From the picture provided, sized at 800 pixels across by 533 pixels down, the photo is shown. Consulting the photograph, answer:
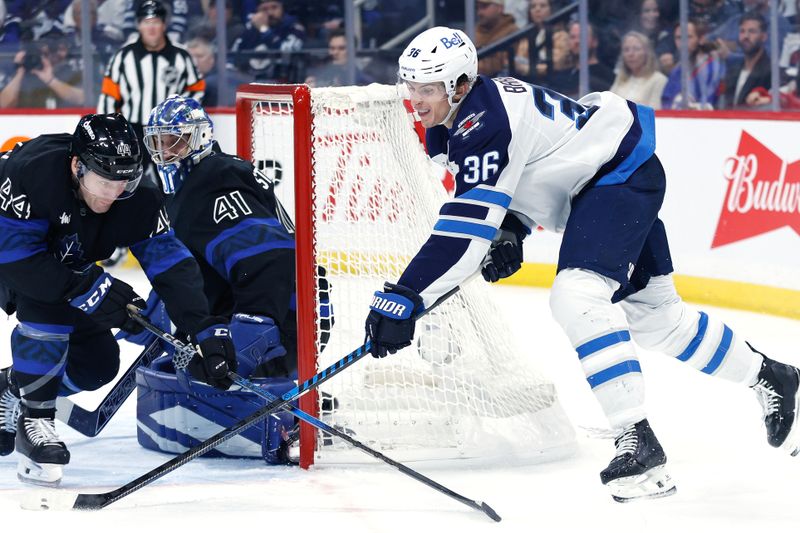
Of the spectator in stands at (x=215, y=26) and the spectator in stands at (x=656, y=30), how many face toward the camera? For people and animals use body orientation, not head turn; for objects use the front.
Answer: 2

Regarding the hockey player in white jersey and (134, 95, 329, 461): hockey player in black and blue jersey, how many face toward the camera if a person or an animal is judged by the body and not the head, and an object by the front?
0

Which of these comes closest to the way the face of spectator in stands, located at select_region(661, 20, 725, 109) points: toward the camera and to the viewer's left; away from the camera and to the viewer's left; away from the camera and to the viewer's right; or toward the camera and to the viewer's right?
toward the camera and to the viewer's left

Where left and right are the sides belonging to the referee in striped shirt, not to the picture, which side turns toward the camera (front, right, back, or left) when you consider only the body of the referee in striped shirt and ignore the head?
front

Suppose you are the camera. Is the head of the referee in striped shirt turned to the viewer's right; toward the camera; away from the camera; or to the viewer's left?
toward the camera

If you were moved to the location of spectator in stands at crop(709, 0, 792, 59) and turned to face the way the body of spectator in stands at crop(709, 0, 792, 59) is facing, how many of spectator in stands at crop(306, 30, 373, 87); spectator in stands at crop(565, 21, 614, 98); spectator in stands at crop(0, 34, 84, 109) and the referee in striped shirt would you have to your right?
4

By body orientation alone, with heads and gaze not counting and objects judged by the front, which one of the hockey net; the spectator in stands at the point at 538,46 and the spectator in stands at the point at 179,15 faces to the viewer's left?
the hockey net

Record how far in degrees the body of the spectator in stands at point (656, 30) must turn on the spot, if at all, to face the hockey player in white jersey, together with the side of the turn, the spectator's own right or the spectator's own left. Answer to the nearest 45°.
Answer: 0° — they already face them

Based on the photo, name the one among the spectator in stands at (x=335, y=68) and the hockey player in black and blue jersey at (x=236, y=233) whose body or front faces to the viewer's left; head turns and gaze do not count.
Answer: the hockey player in black and blue jersey

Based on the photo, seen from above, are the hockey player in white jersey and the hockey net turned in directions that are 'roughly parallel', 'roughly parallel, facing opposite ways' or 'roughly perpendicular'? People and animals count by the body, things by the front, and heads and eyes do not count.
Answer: roughly parallel

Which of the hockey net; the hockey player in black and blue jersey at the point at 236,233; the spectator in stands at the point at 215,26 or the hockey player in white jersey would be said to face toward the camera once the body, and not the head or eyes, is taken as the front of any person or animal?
the spectator in stands

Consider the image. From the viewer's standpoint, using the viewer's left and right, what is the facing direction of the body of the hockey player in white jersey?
facing to the left of the viewer

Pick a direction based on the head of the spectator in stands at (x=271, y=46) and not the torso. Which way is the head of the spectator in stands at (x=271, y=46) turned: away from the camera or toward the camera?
toward the camera

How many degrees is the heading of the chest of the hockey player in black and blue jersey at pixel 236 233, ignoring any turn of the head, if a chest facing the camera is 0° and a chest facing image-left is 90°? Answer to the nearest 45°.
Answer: approximately 90°

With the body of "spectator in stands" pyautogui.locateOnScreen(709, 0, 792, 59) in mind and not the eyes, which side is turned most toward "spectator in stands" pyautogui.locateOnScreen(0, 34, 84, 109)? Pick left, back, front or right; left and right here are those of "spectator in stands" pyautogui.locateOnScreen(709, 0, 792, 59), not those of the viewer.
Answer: right

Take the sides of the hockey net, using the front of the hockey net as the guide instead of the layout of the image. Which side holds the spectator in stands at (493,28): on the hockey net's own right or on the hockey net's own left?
on the hockey net's own right
